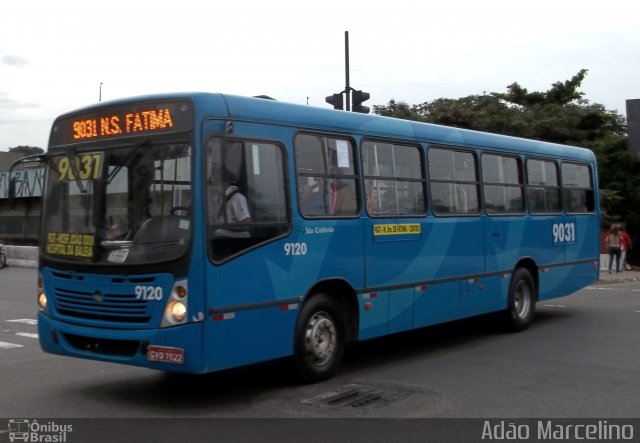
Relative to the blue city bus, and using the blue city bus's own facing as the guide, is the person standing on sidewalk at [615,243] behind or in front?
behind

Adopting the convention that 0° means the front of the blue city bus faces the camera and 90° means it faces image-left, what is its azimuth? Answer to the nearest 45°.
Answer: approximately 45°

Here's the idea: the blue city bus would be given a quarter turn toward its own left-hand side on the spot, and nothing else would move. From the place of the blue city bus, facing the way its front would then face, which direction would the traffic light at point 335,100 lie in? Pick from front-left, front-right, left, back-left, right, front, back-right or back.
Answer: back-left

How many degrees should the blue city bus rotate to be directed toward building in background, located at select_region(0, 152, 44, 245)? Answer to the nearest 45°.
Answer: approximately 90° to its right

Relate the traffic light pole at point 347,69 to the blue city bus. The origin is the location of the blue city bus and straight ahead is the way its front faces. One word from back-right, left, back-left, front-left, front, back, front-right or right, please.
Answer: back-right

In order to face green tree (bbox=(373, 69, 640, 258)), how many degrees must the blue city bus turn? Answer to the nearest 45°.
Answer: approximately 180°

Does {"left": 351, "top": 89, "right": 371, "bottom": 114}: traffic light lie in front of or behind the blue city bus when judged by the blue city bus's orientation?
behind
